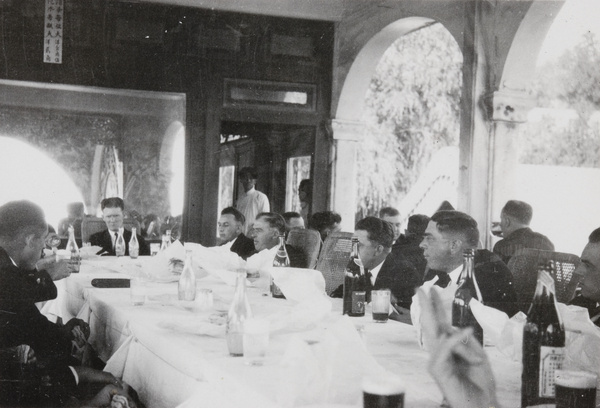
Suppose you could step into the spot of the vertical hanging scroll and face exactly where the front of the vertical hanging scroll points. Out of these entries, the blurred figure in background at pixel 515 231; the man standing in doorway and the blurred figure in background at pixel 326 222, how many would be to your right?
0

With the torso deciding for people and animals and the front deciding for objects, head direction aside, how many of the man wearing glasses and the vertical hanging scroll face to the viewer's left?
0

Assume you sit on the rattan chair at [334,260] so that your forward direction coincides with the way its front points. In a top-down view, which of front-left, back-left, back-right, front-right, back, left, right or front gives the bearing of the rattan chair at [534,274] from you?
left

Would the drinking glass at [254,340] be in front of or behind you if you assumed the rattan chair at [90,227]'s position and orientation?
in front

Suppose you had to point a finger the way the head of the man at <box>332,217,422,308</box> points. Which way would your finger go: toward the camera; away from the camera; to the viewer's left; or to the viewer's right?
to the viewer's left

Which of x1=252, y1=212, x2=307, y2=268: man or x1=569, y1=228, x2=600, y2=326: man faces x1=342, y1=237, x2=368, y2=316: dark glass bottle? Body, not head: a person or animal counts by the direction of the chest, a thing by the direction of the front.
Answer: x1=569, y1=228, x2=600, y2=326: man

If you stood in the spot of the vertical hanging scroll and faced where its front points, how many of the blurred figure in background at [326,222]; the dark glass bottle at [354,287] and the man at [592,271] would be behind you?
0

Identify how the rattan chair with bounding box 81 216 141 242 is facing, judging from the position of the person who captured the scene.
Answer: facing the viewer

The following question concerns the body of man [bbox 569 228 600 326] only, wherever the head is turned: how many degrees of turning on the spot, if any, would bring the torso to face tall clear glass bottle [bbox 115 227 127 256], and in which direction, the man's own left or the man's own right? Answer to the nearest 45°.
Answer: approximately 45° to the man's own right

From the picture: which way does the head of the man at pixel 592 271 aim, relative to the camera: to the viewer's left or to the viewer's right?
to the viewer's left

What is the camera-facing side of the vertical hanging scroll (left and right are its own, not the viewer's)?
front

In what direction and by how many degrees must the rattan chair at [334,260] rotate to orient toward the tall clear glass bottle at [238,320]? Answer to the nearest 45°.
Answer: approximately 45° to its left

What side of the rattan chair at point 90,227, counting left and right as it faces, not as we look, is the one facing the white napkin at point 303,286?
front

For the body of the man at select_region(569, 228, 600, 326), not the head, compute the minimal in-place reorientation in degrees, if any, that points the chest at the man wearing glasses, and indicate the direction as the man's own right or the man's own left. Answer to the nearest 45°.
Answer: approximately 45° to the man's own right

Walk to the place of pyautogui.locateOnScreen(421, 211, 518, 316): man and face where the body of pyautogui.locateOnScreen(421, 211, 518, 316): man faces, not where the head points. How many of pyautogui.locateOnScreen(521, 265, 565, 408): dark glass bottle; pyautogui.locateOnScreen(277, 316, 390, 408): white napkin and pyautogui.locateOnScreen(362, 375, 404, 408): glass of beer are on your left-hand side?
3

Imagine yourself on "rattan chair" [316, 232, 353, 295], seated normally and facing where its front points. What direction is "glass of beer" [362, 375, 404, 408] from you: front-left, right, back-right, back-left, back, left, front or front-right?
front-left
